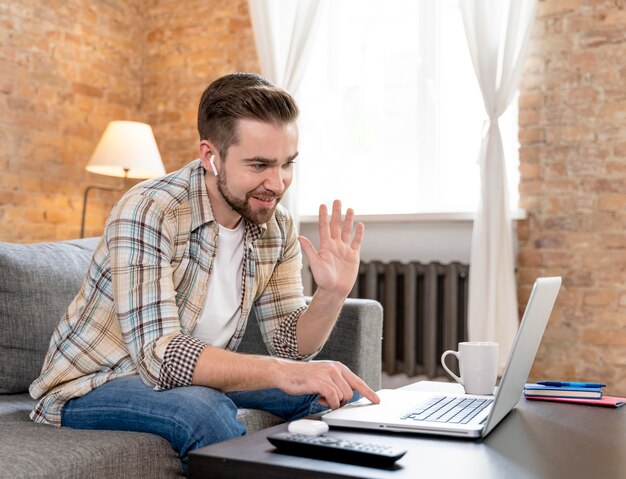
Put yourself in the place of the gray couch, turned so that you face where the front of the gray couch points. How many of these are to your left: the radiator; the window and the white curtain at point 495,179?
3

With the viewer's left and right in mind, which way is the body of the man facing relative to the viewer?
facing the viewer and to the right of the viewer

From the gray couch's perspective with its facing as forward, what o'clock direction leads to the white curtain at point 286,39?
The white curtain is roughly at 8 o'clock from the gray couch.

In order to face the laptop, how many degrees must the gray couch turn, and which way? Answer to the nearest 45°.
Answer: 0° — it already faces it

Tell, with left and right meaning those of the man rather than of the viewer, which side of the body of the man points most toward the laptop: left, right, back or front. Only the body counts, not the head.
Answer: front

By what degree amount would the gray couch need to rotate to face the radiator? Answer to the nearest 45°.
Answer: approximately 90° to its left

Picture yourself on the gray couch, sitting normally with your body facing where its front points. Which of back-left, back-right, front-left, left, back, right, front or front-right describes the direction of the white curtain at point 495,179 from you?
left

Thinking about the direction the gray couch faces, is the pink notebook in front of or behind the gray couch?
in front

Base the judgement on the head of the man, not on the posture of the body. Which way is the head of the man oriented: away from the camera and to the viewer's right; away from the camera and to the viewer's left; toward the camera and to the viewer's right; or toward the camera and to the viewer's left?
toward the camera and to the viewer's right

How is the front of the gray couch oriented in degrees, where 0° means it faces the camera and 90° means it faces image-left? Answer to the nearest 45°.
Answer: approximately 315°
